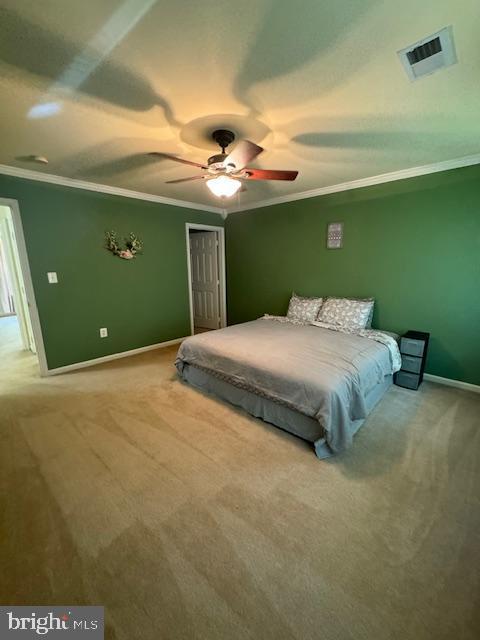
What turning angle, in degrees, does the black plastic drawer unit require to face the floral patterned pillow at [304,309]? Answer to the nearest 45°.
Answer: approximately 45° to its right

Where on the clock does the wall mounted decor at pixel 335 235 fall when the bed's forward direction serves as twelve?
The wall mounted decor is roughly at 5 o'clock from the bed.

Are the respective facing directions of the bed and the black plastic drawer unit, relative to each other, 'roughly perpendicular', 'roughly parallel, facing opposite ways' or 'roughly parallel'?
roughly parallel

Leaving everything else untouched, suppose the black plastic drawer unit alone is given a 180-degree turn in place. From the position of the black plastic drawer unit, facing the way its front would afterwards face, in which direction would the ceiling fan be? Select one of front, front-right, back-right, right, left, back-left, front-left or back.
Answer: back

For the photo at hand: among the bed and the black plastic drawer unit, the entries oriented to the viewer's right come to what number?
0

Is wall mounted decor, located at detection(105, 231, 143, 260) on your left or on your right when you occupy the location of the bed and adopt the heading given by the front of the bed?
on your right

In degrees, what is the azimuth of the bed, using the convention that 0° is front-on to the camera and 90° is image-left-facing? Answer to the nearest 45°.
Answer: approximately 45°

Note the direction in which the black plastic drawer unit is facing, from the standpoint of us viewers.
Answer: facing the viewer and to the left of the viewer

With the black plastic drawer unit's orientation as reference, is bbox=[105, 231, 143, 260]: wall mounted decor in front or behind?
in front
